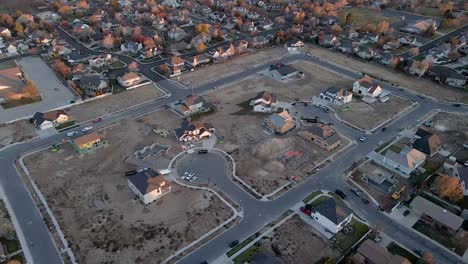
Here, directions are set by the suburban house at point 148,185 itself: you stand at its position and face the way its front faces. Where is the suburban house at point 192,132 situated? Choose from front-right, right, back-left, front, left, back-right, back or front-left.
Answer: left

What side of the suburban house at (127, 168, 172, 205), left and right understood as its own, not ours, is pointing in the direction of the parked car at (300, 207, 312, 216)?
front

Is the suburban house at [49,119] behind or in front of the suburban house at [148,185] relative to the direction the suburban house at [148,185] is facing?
behind

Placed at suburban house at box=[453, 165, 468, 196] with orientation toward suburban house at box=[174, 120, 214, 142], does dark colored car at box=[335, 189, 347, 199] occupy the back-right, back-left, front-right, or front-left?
front-left

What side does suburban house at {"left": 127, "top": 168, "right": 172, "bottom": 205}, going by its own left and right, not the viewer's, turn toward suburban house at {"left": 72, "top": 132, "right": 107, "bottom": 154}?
left

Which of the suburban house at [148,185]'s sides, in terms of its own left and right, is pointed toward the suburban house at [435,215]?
front

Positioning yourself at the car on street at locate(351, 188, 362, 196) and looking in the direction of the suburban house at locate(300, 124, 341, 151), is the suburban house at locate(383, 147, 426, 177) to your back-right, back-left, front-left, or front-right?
front-right

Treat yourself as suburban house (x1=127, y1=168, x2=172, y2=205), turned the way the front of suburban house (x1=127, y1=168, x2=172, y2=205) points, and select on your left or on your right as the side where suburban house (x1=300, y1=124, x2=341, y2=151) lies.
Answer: on your left

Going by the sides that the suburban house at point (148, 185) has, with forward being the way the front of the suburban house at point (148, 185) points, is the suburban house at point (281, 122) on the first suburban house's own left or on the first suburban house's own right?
on the first suburban house's own left

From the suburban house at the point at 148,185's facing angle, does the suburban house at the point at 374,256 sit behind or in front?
in front

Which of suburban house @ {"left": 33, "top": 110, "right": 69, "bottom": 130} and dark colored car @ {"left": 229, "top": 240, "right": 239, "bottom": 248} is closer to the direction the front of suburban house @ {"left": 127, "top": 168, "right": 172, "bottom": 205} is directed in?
the dark colored car

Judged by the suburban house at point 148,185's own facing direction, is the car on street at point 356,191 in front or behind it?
in front

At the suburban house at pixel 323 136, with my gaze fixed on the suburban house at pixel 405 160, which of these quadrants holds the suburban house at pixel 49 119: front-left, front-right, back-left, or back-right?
back-right

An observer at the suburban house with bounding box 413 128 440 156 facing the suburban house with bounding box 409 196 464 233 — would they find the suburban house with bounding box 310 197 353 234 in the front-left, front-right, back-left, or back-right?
front-right
